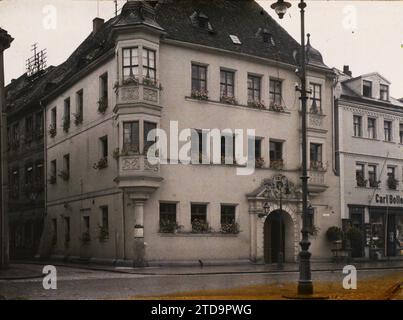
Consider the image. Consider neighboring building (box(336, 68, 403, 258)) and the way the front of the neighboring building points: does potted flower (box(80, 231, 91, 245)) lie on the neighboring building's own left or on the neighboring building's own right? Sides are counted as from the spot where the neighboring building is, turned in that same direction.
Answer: on the neighboring building's own right

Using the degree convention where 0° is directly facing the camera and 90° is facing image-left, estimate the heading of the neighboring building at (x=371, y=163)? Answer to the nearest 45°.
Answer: approximately 315°

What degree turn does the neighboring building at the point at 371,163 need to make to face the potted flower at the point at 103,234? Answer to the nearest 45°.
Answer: approximately 90° to its right

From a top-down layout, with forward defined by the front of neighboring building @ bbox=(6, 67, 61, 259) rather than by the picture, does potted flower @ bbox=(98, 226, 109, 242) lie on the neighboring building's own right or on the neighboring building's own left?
on the neighboring building's own left

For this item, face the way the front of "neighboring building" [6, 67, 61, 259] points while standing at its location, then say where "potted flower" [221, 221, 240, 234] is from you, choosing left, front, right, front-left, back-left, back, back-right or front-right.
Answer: left

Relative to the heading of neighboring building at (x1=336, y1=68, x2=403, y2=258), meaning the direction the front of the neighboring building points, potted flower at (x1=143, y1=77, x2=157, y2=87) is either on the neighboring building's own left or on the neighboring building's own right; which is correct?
on the neighboring building's own right

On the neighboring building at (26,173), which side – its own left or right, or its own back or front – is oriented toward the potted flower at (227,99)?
left

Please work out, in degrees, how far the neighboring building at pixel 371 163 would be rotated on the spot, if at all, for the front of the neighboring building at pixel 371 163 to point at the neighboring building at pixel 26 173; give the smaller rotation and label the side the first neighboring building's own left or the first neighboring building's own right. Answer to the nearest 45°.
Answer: approximately 135° to the first neighboring building's own right

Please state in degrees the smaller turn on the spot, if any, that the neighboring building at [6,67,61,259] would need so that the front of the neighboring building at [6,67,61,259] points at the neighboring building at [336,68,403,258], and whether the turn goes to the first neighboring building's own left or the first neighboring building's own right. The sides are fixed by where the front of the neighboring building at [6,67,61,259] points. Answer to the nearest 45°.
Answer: approximately 135° to the first neighboring building's own left
